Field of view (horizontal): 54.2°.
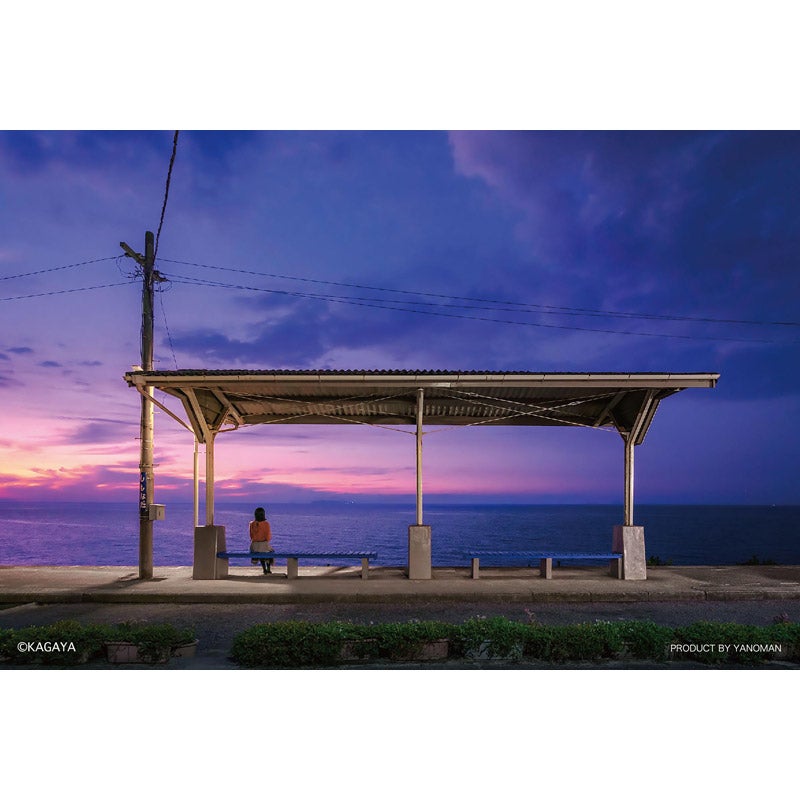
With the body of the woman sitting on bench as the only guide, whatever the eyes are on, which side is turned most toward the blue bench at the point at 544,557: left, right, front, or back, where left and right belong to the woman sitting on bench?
right

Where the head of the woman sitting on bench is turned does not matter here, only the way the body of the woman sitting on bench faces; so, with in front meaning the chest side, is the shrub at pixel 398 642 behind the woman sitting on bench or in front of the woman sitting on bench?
behind

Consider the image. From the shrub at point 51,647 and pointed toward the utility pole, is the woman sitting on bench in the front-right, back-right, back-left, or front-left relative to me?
front-right

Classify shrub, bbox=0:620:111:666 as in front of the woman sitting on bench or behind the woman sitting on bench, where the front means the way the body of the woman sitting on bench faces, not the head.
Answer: behind

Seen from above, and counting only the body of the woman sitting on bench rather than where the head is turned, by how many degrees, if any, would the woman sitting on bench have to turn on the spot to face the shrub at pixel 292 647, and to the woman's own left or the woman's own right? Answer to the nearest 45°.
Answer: approximately 180°

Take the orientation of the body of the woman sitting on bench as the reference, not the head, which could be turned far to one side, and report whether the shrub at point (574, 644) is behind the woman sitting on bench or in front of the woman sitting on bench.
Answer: behind

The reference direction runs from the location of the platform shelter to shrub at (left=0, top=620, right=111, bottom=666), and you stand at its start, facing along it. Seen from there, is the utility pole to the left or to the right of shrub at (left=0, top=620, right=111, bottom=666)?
right

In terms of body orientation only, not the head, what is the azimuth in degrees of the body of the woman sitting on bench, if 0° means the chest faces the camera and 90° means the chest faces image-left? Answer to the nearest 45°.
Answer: approximately 180°

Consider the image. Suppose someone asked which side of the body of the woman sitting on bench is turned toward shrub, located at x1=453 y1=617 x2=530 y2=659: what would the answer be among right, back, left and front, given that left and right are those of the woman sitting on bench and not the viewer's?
back

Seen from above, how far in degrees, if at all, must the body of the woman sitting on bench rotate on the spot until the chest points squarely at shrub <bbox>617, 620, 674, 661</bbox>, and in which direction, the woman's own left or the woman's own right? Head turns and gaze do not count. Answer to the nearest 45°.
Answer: approximately 135° to the woman's own right

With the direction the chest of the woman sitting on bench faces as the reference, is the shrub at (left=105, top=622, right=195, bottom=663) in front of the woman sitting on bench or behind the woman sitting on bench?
behind

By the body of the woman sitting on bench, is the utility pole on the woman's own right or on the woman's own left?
on the woman's own left
